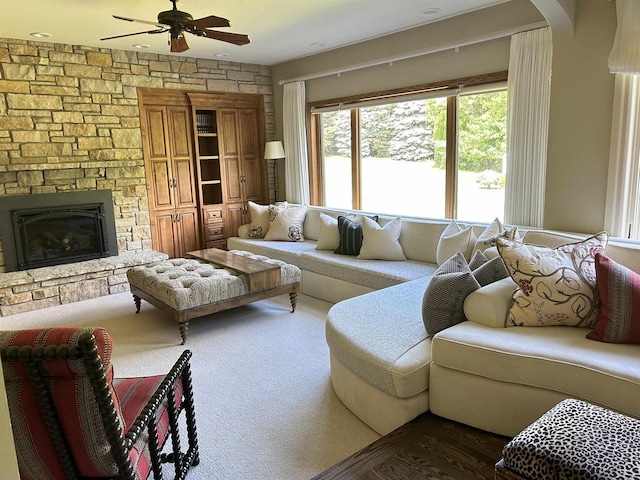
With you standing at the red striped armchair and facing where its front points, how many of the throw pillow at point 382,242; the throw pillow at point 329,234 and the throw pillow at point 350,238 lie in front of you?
3

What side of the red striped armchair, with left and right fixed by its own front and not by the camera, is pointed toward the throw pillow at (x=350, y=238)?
front

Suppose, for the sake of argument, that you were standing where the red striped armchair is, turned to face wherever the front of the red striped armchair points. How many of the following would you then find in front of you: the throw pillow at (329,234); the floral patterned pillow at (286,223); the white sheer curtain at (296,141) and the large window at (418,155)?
4

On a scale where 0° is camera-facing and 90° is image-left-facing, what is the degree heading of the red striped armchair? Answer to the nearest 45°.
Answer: approximately 225°

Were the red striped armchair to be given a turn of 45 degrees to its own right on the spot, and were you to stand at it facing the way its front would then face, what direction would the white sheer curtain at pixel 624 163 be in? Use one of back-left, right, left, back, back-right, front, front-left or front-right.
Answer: front

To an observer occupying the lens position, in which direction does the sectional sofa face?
facing the viewer and to the left of the viewer

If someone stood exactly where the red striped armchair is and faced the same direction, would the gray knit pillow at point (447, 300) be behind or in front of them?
in front

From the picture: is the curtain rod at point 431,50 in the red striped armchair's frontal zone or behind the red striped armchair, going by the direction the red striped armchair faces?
frontal zone

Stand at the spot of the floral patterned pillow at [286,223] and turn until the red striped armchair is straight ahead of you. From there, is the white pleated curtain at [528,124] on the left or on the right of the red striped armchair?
left

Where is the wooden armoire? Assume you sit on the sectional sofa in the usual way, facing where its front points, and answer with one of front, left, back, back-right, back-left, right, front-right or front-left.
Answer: right

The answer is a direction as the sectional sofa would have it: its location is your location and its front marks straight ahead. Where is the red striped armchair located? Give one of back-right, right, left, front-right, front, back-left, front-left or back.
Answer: front

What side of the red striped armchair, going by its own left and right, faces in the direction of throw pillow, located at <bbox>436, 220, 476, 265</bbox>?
front
